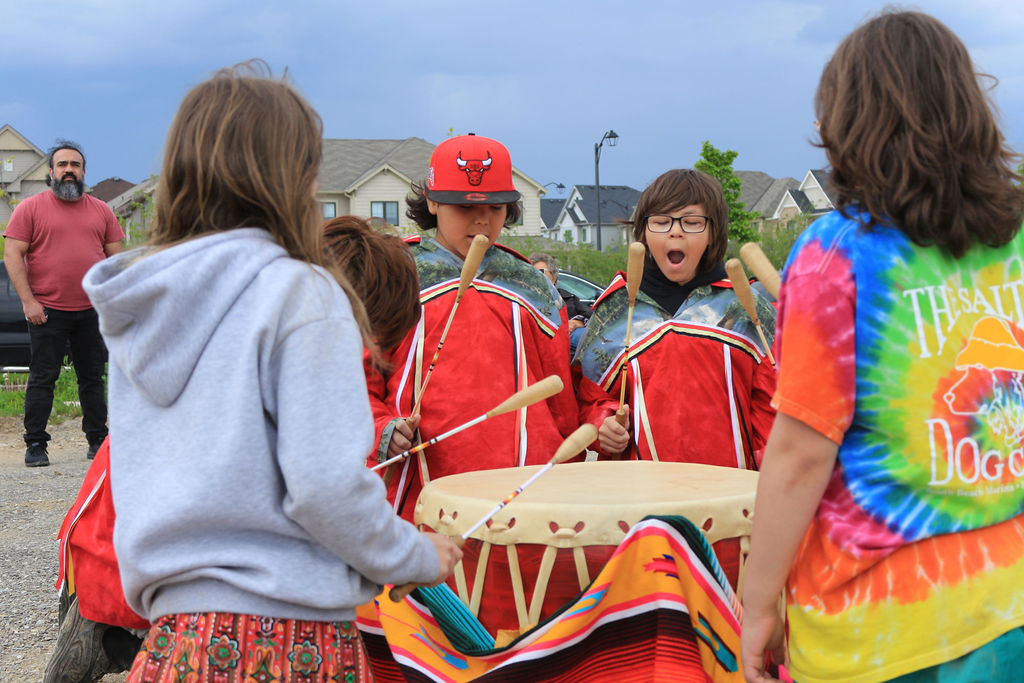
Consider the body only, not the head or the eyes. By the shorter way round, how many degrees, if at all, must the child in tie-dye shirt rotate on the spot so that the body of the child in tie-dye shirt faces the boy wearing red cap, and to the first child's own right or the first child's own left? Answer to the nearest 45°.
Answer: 0° — they already face them

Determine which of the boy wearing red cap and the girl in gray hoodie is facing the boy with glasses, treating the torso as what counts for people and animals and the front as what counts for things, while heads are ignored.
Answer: the girl in gray hoodie

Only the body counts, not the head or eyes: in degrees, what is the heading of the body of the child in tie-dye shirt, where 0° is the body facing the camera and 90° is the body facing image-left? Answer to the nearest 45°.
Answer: approximately 135°

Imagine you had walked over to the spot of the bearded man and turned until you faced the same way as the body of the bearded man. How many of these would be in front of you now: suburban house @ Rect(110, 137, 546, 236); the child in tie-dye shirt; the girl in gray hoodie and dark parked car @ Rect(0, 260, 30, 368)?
2

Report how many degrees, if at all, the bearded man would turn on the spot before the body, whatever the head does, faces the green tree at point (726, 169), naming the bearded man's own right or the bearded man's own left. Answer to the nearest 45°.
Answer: approximately 135° to the bearded man's own left

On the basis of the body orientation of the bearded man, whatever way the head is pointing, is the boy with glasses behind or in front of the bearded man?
in front

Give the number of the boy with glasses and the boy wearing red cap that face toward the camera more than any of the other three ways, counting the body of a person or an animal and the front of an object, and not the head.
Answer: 2

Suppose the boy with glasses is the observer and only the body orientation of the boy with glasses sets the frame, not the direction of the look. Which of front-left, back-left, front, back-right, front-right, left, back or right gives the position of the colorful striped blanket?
front

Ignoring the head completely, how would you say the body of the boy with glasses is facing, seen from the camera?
toward the camera

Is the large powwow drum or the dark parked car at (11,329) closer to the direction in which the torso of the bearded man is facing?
the large powwow drum

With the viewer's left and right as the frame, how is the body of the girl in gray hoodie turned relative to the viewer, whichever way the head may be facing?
facing away from the viewer and to the right of the viewer

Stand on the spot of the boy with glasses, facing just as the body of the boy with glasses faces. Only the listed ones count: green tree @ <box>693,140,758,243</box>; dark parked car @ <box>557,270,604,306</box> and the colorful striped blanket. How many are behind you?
2

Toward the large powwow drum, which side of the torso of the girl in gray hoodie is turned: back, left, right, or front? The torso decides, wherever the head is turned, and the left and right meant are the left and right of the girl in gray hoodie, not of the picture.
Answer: front

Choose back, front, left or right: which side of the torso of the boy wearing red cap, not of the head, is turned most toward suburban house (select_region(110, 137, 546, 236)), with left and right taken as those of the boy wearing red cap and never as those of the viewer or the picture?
back

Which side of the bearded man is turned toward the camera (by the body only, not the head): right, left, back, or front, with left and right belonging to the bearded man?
front

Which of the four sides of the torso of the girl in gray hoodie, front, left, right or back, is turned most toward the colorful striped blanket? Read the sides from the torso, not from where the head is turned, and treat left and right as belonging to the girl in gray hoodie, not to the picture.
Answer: front

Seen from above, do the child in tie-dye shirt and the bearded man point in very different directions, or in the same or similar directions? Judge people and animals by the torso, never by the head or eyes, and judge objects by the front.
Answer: very different directions

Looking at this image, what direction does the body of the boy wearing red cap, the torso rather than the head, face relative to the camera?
toward the camera
